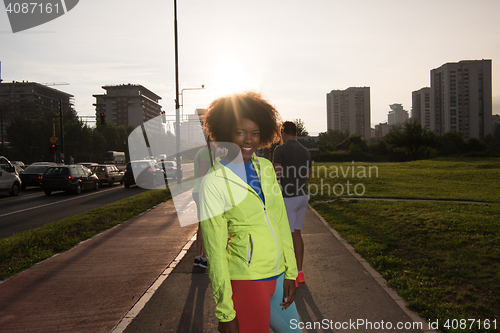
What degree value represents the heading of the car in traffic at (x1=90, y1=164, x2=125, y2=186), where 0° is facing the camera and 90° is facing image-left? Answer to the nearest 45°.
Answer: approximately 225°

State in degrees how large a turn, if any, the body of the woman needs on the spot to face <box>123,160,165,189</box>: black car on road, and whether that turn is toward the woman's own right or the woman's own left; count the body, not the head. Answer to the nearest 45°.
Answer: approximately 135° to the woman's own left

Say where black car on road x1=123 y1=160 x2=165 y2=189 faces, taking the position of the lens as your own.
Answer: facing away from the viewer and to the right of the viewer

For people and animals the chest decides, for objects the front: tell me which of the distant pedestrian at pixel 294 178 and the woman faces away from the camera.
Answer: the distant pedestrian

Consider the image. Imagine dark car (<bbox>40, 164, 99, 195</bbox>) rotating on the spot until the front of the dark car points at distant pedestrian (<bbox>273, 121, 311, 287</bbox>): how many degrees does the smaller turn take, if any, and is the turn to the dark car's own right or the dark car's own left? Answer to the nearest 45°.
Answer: approximately 135° to the dark car's own right

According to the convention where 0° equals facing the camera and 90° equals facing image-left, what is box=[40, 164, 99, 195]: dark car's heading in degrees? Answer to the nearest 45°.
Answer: approximately 225°

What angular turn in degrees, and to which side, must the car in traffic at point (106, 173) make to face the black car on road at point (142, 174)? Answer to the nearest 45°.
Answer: approximately 90° to its right

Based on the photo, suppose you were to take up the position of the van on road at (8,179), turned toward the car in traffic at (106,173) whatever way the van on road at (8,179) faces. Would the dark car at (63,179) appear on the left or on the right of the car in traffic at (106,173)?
right

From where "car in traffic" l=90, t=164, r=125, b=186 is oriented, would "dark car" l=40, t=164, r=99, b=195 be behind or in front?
behind

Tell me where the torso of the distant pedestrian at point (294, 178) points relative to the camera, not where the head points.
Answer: away from the camera

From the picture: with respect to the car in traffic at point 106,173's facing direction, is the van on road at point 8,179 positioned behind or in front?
behind

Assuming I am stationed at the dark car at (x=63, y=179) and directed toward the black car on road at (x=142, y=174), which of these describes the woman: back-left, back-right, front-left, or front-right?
back-right

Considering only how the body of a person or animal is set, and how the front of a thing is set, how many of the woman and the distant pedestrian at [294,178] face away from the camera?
1

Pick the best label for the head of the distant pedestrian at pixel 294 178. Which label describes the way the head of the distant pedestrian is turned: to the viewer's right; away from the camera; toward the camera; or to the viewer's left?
away from the camera

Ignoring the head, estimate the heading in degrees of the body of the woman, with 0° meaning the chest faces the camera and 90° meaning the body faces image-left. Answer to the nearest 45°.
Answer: approximately 315°
